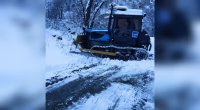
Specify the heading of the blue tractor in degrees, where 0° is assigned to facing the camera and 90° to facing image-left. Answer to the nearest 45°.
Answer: approximately 90°
